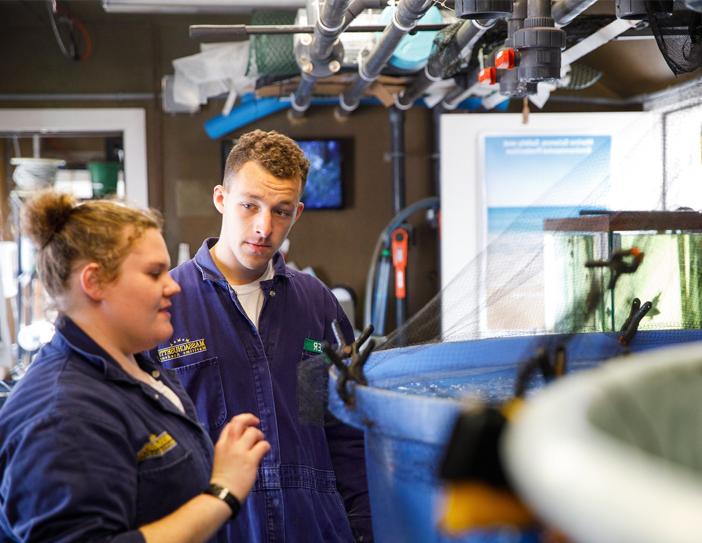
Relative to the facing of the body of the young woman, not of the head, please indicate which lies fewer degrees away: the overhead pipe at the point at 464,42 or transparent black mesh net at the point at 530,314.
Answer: the transparent black mesh net

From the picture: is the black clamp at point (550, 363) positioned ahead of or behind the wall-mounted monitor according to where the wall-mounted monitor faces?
ahead

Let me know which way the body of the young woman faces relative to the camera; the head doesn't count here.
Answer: to the viewer's right

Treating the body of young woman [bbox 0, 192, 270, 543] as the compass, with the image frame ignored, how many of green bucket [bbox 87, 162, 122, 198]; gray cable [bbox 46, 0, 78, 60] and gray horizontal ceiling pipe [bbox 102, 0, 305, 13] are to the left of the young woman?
3

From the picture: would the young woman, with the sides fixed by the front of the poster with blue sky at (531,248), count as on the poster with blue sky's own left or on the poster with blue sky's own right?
on the poster with blue sky's own right

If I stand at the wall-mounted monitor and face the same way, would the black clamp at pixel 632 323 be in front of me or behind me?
in front

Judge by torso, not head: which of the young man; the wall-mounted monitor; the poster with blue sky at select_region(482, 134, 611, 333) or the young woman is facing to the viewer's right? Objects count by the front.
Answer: the young woman

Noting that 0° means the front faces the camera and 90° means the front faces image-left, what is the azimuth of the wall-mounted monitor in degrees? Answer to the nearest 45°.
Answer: approximately 0°

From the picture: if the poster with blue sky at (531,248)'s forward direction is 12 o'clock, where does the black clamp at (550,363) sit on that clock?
The black clamp is roughly at 12 o'clock from the poster with blue sky.

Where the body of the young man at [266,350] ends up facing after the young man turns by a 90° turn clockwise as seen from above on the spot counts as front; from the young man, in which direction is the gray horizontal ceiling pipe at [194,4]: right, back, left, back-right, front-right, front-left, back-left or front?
right

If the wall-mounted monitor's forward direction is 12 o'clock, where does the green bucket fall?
The green bucket is roughly at 3 o'clock from the wall-mounted monitor.

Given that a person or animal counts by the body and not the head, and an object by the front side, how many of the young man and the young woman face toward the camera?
1

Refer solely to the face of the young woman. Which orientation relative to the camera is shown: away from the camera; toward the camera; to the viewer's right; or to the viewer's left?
to the viewer's right
